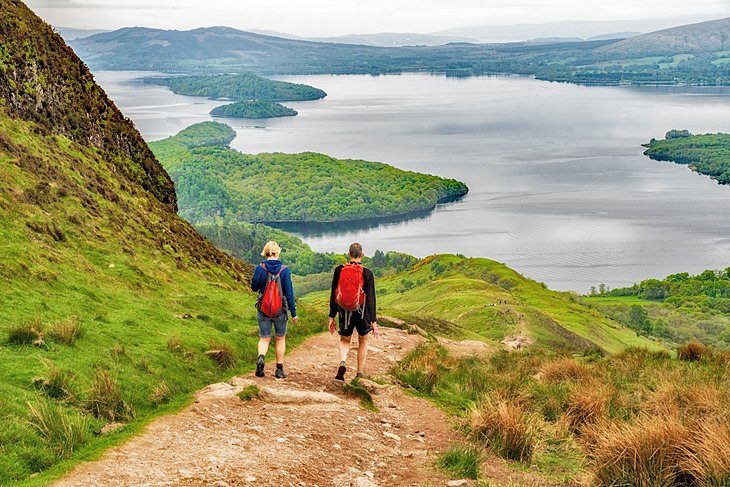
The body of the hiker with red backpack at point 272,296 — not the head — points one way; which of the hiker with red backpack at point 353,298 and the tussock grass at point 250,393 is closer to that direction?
the hiker with red backpack

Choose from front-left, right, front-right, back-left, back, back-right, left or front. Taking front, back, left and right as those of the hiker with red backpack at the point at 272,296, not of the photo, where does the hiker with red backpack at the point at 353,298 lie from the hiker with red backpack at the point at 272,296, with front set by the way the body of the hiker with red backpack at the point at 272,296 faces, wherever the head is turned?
right

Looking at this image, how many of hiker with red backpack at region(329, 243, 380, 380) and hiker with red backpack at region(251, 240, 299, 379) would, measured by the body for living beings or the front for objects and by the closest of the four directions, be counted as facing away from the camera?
2

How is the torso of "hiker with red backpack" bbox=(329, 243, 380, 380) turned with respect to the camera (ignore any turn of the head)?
away from the camera

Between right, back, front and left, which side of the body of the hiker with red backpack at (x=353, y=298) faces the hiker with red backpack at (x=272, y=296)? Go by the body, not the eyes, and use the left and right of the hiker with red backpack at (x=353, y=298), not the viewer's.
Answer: left

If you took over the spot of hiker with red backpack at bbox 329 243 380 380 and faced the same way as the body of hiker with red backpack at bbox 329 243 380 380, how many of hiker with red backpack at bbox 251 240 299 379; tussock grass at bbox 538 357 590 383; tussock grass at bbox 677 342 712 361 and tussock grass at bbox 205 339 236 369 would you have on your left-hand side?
2

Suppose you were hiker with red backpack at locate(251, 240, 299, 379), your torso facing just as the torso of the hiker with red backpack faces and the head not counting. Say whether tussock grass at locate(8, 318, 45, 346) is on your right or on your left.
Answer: on your left

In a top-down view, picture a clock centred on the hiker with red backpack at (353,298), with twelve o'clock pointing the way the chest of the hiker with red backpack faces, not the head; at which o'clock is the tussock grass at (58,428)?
The tussock grass is roughly at 7 o'clock from the hiker with red backpack.

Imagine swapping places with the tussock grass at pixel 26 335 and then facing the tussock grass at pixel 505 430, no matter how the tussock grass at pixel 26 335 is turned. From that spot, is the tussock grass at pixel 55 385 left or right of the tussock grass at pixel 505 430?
right

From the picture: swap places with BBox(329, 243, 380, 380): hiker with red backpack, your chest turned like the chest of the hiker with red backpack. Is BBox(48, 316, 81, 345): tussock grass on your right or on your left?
on your left

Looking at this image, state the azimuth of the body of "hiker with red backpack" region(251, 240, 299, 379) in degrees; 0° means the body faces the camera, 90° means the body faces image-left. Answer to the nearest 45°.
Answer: approximately 180°
